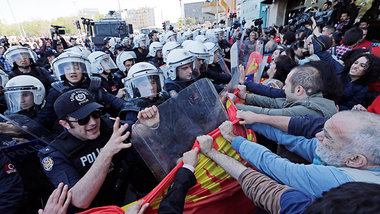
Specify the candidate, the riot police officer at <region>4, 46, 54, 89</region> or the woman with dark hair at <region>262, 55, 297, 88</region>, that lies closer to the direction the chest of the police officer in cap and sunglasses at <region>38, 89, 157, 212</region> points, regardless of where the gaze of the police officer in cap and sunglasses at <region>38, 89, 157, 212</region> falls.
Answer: the woman with dark hair

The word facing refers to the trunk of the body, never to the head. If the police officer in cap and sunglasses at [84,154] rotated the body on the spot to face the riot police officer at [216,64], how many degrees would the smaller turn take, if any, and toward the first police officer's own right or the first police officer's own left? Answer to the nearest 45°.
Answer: approximately 90° to the first police officer's own left

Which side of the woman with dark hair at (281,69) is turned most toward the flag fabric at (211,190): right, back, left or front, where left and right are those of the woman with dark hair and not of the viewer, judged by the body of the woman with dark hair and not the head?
left

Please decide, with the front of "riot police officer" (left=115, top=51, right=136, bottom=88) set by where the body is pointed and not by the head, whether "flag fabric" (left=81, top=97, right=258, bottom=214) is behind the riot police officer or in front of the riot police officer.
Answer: in front

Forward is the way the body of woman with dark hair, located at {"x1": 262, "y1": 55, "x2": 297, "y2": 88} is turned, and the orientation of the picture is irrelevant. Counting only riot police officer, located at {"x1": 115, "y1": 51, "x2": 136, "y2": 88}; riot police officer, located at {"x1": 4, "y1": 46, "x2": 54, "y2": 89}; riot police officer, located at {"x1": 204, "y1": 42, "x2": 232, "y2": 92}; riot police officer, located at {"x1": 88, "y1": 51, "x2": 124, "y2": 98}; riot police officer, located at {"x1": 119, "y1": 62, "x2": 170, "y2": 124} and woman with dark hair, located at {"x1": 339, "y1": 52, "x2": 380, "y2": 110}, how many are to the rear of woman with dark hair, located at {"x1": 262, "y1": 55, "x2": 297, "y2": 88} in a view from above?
1

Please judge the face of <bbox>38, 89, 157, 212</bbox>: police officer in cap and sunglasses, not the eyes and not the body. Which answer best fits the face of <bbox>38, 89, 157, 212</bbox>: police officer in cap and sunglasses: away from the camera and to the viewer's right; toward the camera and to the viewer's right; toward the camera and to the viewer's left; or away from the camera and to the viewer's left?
toward the camera and to the viewer's right

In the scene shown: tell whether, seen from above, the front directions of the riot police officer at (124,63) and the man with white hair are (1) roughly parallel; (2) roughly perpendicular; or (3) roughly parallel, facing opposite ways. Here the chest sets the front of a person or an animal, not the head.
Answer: roughly parallel, facing opposite ways

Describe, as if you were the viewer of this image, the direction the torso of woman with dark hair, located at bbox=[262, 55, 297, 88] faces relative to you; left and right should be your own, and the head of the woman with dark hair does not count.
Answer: facing to the left of the viewer

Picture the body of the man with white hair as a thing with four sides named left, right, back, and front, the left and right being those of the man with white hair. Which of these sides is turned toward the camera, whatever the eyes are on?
left

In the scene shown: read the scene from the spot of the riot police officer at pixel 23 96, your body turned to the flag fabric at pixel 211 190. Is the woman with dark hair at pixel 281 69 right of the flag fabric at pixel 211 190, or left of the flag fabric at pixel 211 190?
left

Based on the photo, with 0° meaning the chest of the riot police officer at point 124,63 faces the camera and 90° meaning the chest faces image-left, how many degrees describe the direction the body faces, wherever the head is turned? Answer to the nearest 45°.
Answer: approximately 315°

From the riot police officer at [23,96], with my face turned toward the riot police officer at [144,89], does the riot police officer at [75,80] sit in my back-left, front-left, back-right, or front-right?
front-left

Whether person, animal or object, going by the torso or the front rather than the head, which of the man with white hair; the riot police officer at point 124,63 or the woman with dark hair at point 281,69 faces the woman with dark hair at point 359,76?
the riot police officer
